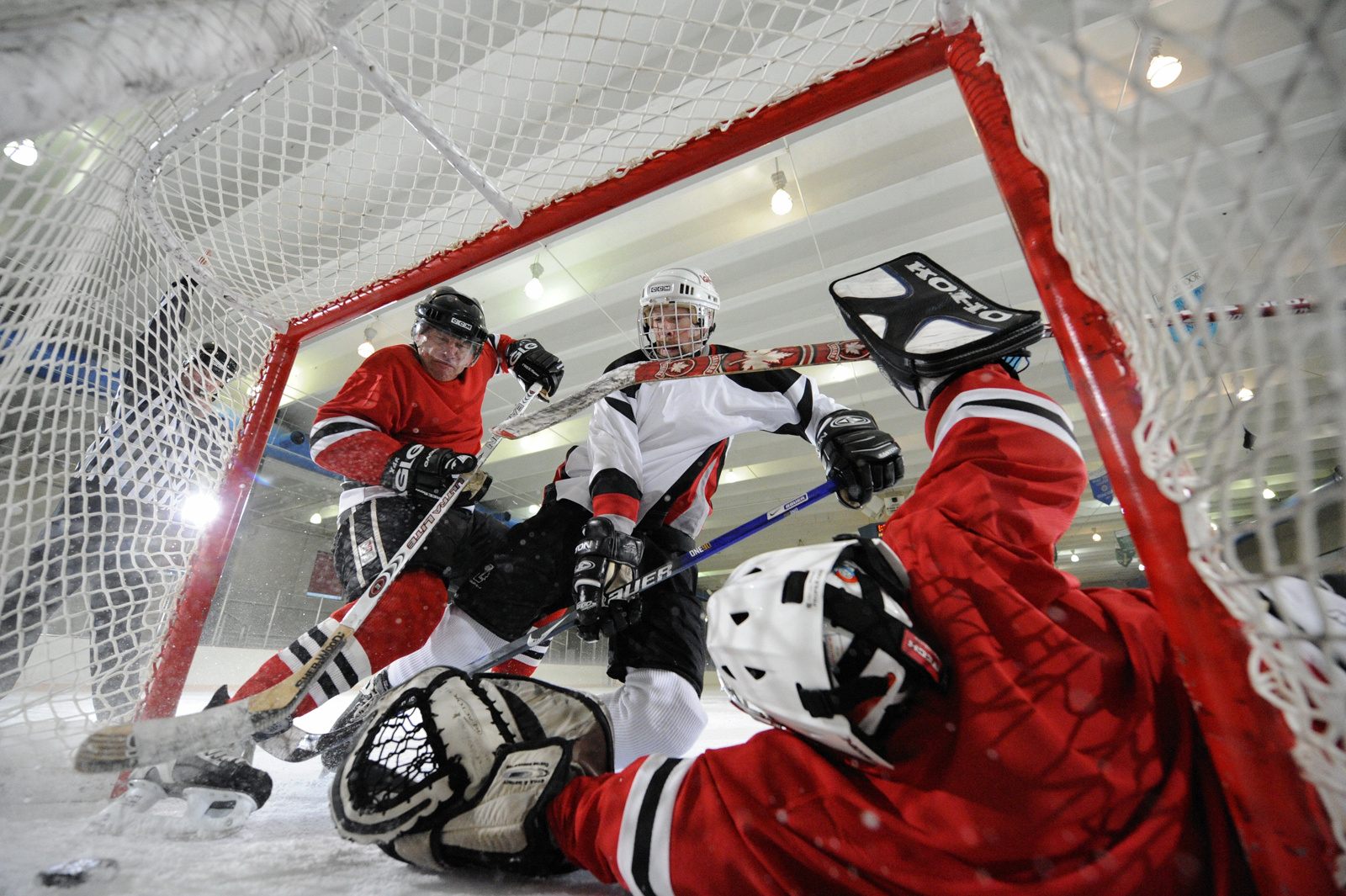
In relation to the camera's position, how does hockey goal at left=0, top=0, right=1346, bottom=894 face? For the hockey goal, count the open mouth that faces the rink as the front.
facing away from the viewer and to the right of the viewer

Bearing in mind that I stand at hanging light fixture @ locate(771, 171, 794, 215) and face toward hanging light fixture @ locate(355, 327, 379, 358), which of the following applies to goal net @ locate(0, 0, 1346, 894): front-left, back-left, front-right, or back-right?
back-left

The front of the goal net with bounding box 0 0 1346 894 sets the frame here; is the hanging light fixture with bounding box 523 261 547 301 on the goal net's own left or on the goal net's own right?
on the goal net's own left

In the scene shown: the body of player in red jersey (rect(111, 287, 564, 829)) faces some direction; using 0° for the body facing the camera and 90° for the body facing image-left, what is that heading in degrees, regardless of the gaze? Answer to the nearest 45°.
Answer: approximately 315°

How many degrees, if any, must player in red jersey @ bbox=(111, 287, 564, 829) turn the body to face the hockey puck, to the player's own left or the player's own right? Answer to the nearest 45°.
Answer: approximately 90° to the player's own right

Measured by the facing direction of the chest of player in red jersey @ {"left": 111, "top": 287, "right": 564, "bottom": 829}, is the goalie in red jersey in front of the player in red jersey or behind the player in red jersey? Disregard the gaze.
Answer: in front

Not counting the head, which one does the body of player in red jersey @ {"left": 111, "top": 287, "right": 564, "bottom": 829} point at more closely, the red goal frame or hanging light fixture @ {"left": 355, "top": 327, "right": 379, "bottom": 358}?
the red goal frame

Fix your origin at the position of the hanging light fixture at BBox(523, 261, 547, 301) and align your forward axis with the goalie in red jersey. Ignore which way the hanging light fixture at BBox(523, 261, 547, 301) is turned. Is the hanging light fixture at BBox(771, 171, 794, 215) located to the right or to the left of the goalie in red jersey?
left

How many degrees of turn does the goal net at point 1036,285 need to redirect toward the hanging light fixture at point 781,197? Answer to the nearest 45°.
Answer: approximately 45° to its left
